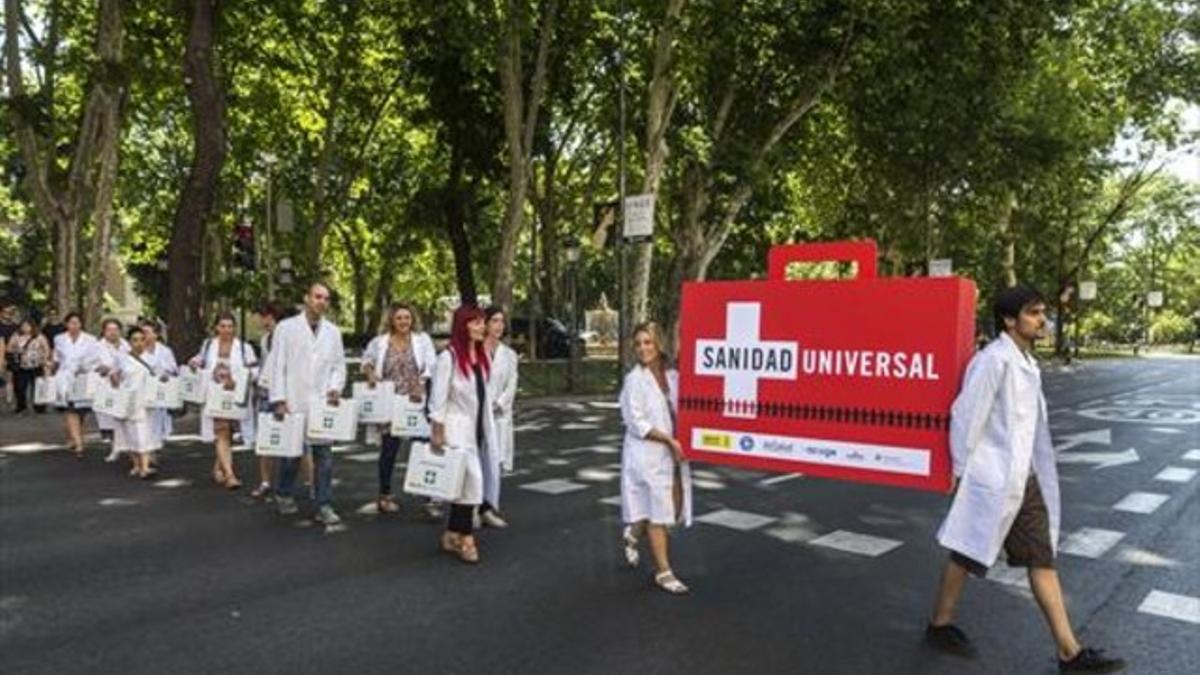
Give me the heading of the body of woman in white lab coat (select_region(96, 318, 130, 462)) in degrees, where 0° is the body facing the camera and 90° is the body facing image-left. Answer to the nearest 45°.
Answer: approximately 315°

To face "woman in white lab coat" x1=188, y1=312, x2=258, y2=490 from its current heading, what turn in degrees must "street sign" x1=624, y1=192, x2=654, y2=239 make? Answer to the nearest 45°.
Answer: approximately 45° to its right

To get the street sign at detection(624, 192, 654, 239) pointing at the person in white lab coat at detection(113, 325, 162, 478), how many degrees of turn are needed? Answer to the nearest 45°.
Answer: approximately 45° to its right

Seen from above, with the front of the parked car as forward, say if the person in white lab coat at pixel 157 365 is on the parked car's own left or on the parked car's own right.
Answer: on the parked car's own right

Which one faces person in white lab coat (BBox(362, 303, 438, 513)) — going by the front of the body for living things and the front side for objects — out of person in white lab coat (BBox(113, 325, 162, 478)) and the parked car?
person in white lab coat (BBox(113, 325, 162, 478))

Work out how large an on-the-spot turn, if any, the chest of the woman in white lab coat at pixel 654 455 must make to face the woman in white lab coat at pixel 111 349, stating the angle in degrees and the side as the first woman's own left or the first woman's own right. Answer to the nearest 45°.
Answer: approximately 180°

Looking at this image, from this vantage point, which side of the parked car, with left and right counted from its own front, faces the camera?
right

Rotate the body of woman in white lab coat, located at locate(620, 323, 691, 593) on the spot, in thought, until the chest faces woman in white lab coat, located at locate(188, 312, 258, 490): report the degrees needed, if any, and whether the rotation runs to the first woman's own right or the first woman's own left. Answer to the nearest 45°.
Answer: approximately 180°

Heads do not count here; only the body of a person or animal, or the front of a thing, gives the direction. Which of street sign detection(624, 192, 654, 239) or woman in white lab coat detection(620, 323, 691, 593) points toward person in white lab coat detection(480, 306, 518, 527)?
the street sign

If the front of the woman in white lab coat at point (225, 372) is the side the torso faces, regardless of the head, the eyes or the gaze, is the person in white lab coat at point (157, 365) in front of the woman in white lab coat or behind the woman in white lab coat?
behind

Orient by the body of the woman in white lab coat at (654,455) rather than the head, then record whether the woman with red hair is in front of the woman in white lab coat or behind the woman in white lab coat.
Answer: behind

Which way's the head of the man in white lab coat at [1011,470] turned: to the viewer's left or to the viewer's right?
to the viewer's right
